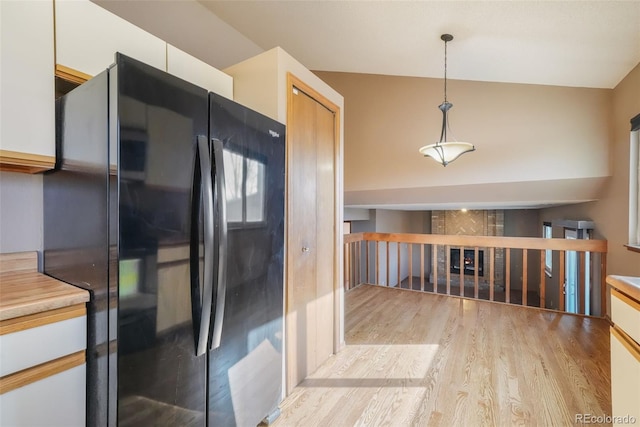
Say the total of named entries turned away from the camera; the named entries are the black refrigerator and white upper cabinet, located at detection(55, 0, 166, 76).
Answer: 0

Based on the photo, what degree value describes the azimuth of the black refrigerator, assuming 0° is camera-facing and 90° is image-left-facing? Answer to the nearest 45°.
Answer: approximately 315°

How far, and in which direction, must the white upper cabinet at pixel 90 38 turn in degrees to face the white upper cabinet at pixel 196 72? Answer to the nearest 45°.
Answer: approximately 45° to its left

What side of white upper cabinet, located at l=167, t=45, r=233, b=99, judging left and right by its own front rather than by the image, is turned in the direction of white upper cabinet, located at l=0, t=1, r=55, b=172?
right

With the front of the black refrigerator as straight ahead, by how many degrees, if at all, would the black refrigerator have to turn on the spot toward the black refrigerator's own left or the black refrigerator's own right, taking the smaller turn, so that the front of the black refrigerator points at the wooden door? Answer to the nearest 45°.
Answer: approximately 90° to the black refrigerator's own left
